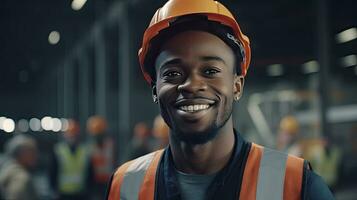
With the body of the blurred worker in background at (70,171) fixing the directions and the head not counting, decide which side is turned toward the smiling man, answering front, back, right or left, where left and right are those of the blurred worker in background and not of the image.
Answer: front

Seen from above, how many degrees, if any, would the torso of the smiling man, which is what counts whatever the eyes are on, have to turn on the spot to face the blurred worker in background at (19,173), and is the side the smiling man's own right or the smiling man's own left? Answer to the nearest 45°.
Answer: approximately 135° to the smiling man's own right

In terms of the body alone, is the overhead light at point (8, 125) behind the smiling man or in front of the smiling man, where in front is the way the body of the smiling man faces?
behind

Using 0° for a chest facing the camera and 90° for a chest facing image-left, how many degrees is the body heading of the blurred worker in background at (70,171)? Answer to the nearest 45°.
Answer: approximately 0°

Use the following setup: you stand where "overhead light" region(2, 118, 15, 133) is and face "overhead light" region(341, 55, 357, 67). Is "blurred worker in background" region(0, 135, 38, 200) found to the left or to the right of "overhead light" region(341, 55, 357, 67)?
right
